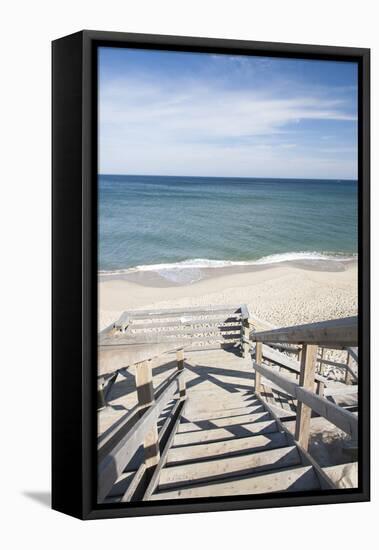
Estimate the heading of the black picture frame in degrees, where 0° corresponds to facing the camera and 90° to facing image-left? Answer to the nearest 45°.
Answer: approximately 315°
